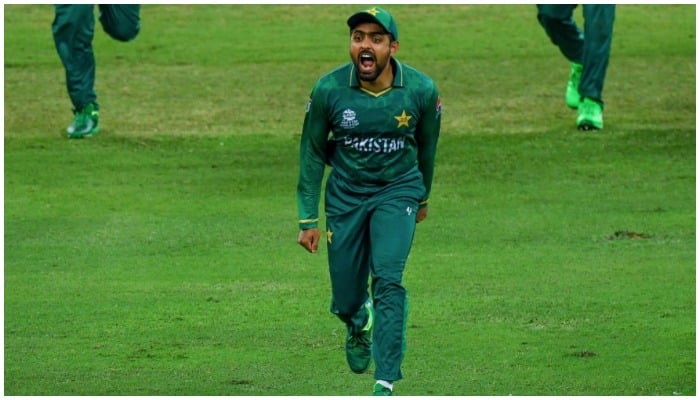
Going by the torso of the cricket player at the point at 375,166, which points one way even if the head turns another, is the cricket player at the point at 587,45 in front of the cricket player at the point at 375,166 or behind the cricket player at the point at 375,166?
behind
